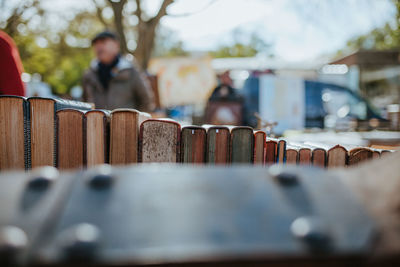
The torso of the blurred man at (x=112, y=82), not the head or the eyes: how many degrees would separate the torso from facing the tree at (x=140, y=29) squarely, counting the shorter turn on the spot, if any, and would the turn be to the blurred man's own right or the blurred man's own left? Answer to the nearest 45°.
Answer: approximately 135° to the blurred man's own right

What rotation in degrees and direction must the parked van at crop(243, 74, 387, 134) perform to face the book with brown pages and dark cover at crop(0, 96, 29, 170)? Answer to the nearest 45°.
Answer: approximately 90° to its right

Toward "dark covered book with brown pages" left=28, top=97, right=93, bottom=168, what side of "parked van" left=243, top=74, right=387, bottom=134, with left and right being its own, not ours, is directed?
right

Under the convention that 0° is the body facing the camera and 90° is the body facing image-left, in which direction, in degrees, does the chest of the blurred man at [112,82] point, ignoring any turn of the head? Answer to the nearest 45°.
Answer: approximately 45°

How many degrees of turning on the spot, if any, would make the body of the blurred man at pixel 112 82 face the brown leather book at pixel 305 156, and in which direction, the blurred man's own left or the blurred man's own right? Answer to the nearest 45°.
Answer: approximately 45° to the blurred man's own left

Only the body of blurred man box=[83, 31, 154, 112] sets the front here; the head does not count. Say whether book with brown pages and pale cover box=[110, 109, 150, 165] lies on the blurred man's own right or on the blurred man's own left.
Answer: on the blurred man's own left

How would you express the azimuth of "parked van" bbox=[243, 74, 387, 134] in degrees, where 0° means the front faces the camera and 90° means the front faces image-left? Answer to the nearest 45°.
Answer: approximately 270°

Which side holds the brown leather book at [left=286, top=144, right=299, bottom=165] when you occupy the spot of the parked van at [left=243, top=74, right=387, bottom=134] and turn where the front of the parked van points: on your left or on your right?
on your right
